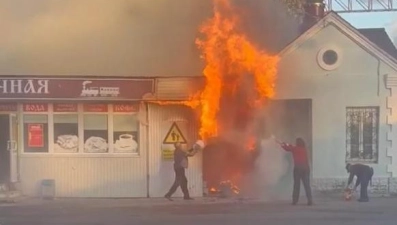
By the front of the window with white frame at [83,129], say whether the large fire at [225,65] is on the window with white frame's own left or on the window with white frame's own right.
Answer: on the window with white frame's own left

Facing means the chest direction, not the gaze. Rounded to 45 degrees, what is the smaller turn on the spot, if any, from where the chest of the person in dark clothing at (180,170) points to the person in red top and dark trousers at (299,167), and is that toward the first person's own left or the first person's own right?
0° — they already face them

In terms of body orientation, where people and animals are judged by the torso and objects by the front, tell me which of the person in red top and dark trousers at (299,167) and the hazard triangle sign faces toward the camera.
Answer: the hazard triangle sign

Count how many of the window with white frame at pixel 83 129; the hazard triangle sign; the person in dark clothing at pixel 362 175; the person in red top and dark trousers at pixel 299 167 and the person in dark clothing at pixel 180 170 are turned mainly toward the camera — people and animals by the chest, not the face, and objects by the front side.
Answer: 2

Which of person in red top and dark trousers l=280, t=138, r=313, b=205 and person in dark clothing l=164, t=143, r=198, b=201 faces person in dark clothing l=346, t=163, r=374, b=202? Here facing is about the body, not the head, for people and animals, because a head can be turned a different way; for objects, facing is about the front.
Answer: person in dark clothing l=164, t=143, r=198, b=201

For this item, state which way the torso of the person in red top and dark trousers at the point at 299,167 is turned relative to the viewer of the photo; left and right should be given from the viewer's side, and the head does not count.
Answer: facing away from the viewer and to the left of the viewer

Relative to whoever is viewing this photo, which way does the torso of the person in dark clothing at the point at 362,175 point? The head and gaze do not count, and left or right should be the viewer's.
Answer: facing to the left of the viewer

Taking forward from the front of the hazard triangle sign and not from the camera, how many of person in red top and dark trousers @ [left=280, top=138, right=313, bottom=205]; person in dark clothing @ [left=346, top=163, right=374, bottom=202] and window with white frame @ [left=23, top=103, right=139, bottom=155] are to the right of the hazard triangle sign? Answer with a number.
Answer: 1

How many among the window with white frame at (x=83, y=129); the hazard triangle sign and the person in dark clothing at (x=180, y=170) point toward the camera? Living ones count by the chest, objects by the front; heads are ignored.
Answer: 2

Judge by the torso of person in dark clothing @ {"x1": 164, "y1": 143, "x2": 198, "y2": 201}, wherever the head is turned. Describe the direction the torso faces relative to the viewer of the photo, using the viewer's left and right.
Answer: facing to the right of the viewer

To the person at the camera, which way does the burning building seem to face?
facing the viewer

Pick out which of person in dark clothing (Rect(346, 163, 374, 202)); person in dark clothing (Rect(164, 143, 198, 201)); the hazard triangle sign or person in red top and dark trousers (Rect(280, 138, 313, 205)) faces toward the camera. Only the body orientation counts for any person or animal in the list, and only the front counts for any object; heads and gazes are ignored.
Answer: the hazard triangle sign

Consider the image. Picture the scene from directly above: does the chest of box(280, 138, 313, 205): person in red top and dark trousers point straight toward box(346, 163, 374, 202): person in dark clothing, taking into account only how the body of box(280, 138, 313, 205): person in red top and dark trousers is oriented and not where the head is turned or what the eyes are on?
no

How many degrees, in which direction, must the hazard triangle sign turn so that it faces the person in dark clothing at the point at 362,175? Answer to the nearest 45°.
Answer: approximately 90° to its left

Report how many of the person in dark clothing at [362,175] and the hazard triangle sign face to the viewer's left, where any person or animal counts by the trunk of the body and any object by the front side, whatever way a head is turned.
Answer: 1

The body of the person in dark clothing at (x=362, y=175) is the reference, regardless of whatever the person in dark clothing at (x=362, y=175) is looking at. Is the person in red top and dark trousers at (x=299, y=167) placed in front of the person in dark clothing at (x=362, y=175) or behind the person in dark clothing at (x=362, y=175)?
in front

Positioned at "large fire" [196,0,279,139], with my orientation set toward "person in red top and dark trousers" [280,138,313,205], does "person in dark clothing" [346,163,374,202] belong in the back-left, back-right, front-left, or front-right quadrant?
front-left

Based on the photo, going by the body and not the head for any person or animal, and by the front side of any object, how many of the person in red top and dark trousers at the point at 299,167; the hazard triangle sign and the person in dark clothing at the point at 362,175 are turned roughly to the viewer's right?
0

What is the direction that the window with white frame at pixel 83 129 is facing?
toward the camera
